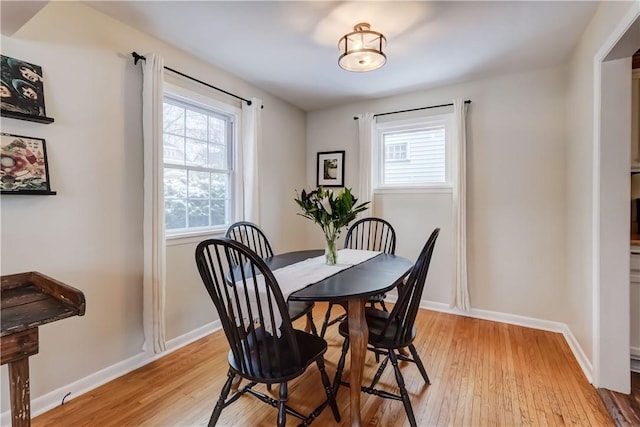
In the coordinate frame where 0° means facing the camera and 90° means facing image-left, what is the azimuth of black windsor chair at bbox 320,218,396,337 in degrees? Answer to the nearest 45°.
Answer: approximately 45°

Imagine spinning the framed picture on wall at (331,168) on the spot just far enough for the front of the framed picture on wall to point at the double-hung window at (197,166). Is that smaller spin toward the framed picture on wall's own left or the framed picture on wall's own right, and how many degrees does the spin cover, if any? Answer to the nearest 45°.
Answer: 0° — it already faces it

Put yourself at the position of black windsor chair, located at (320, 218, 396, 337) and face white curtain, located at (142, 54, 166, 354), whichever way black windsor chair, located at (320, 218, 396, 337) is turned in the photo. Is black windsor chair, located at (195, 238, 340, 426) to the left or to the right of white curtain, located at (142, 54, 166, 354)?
left

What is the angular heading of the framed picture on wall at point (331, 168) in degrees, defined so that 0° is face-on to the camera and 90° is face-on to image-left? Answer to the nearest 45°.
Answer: approximately 45°

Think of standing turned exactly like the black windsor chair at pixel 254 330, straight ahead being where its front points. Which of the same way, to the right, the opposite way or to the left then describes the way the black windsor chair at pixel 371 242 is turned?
the opposite way

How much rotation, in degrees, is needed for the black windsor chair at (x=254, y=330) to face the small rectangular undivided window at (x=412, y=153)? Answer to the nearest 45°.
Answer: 0° — it already faces it

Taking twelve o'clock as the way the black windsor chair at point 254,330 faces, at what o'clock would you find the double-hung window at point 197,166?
The double-hung window is roughly at 10 o'clock from the black windsor chair.

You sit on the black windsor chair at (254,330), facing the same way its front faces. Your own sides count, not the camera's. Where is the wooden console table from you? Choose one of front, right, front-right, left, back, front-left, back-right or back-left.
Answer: back-left

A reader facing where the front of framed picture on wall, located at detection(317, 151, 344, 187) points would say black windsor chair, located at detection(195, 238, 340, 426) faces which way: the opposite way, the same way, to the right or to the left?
the opposite way

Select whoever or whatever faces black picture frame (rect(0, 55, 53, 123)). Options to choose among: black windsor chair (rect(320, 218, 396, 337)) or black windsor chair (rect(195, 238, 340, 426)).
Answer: black windsor chair (rect(320, 218, 396, 337))

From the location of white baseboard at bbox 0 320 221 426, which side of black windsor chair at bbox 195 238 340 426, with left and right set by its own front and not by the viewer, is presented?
left

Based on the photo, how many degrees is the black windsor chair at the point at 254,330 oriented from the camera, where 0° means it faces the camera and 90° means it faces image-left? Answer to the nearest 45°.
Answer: approximately 225°

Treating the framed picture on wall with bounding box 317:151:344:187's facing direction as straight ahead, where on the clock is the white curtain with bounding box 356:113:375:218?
The white curtain is roughly at 9 o'clock from the framed picture on wall.
